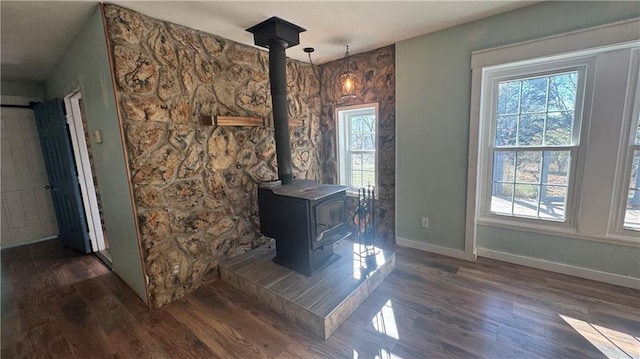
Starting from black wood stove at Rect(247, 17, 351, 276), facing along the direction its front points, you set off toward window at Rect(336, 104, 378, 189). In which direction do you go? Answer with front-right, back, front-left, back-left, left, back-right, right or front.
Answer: left

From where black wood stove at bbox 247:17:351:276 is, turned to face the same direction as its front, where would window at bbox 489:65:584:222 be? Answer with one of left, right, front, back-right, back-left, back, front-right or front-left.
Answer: front-left

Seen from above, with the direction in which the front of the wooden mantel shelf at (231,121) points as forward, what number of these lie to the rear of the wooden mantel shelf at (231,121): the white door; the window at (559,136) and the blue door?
2

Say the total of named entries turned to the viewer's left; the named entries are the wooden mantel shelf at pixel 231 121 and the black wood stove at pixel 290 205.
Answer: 0

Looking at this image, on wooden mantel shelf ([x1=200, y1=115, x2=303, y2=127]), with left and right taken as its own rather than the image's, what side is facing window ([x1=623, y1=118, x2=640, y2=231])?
front

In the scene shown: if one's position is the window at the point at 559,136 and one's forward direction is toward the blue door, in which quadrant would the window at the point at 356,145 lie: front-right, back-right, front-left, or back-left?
front-right

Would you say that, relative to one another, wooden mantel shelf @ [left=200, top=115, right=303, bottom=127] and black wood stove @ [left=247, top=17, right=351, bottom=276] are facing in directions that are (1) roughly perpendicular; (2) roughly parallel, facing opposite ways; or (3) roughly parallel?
roughly parallel

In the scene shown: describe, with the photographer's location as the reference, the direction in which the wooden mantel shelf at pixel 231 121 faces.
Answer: facing the viewer and to the right of the viewer

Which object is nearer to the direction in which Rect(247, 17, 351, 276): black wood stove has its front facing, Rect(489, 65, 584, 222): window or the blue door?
the window

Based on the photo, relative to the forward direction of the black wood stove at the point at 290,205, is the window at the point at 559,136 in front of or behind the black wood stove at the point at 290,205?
in front

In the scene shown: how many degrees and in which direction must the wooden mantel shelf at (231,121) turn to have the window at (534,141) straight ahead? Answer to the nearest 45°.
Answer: approximately 45° to its left
